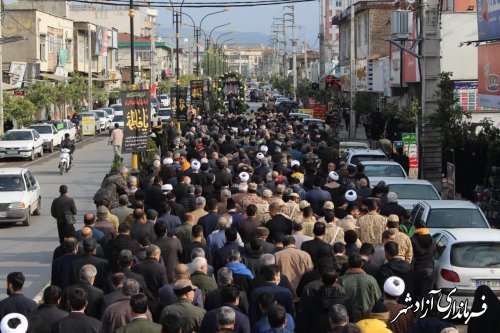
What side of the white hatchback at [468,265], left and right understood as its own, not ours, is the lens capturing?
back

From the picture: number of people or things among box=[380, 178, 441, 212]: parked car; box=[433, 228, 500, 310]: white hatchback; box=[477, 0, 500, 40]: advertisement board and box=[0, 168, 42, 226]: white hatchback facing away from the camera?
2

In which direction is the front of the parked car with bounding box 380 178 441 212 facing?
away from the camera

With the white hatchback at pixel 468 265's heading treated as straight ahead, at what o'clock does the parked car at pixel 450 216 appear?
The parked car is roughly at 12 o'clock from the white hatchback.

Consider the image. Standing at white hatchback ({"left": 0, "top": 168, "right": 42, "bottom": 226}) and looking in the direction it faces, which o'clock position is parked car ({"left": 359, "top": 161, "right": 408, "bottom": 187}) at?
The parked car is roughly at 8 o'clock from the white hatchback.
